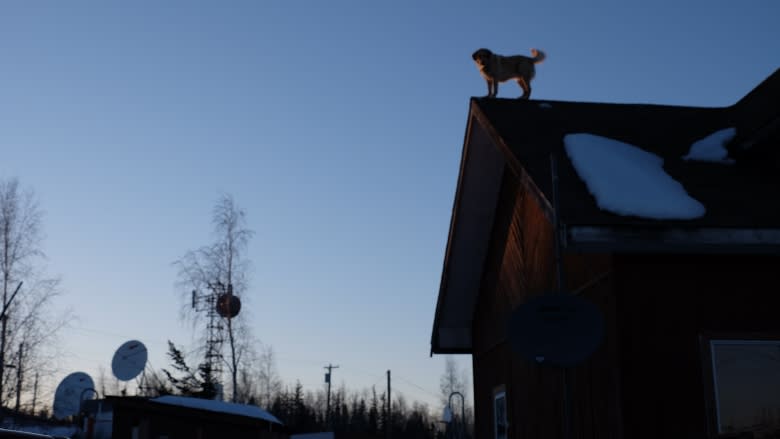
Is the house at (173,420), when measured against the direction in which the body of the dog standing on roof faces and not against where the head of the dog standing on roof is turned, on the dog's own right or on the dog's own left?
on the dog's own right

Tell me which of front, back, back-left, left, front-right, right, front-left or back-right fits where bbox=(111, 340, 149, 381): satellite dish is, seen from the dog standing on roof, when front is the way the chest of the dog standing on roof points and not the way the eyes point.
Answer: front-right

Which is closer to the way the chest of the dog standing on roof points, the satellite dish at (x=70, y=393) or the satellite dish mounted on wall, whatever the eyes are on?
the satellite dish

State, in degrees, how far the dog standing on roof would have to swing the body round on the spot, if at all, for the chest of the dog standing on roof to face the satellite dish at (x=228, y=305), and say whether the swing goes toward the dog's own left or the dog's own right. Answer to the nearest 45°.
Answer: approximately 45° to the dog's own right

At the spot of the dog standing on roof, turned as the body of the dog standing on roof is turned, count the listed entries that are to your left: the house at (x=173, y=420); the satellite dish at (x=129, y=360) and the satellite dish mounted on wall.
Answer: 1

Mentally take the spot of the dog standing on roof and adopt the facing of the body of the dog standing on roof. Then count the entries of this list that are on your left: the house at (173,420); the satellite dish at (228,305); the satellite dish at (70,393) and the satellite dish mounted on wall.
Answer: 1

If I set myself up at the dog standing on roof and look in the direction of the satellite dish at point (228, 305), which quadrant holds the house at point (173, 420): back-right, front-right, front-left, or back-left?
front-left

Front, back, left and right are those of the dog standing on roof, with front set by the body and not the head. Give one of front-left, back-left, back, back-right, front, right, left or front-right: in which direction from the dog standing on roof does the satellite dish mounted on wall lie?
left

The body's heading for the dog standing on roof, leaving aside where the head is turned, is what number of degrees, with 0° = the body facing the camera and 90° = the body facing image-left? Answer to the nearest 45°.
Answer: approximately 90°
